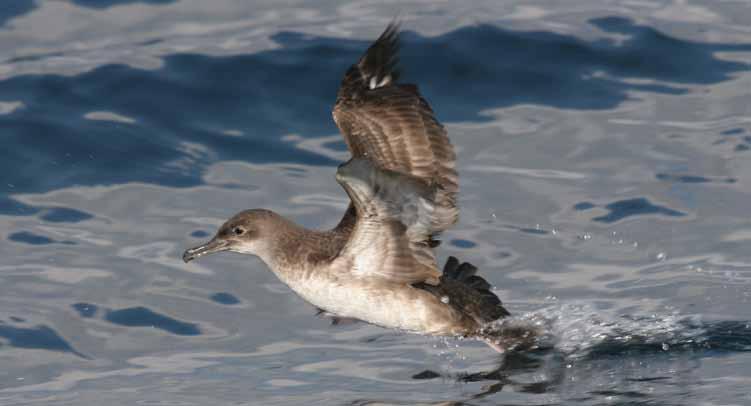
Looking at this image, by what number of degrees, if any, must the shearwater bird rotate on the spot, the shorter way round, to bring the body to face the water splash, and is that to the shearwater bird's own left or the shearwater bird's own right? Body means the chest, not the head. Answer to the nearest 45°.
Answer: approximately 180°

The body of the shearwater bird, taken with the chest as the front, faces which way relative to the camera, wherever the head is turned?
to the viewer's left
